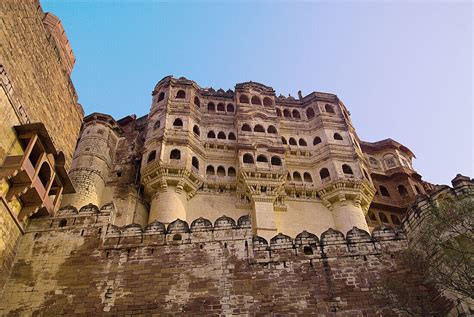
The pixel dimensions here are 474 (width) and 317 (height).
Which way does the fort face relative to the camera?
toward the camera
